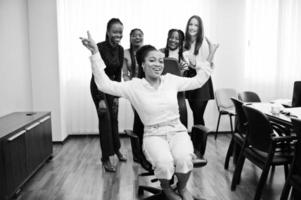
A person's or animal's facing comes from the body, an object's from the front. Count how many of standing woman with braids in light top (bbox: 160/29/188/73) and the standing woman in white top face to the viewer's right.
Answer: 0

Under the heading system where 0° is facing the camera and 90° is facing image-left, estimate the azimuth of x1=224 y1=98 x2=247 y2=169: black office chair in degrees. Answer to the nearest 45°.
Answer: approximately 270°

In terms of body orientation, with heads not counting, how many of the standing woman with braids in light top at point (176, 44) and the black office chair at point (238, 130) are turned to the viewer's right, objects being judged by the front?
1

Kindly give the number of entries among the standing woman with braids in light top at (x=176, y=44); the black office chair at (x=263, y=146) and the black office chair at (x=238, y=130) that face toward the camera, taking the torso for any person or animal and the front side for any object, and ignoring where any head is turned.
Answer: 1

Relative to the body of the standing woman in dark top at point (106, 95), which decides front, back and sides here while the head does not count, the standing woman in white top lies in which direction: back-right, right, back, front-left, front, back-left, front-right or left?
front-left

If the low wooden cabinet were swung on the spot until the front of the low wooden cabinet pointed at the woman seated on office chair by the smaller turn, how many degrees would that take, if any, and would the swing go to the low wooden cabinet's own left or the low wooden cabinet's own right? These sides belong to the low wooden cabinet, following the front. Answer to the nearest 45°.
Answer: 0° — it already faces them

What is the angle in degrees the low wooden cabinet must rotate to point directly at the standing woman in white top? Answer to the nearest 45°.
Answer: approximately 45° to its left

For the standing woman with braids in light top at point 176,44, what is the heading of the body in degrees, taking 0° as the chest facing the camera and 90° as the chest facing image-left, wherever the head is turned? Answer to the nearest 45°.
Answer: approximately 0°

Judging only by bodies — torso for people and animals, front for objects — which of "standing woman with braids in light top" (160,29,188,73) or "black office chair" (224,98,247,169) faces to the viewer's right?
the black office chair

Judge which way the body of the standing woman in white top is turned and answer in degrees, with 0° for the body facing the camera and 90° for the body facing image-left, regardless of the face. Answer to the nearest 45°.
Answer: approximately 45°

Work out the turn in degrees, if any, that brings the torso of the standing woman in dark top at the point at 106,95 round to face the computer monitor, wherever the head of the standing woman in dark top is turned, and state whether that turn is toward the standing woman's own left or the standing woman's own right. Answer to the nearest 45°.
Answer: approximately 45° to the standing woman's own left

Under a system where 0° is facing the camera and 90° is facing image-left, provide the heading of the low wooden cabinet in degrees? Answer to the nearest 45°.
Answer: approximately 315°
